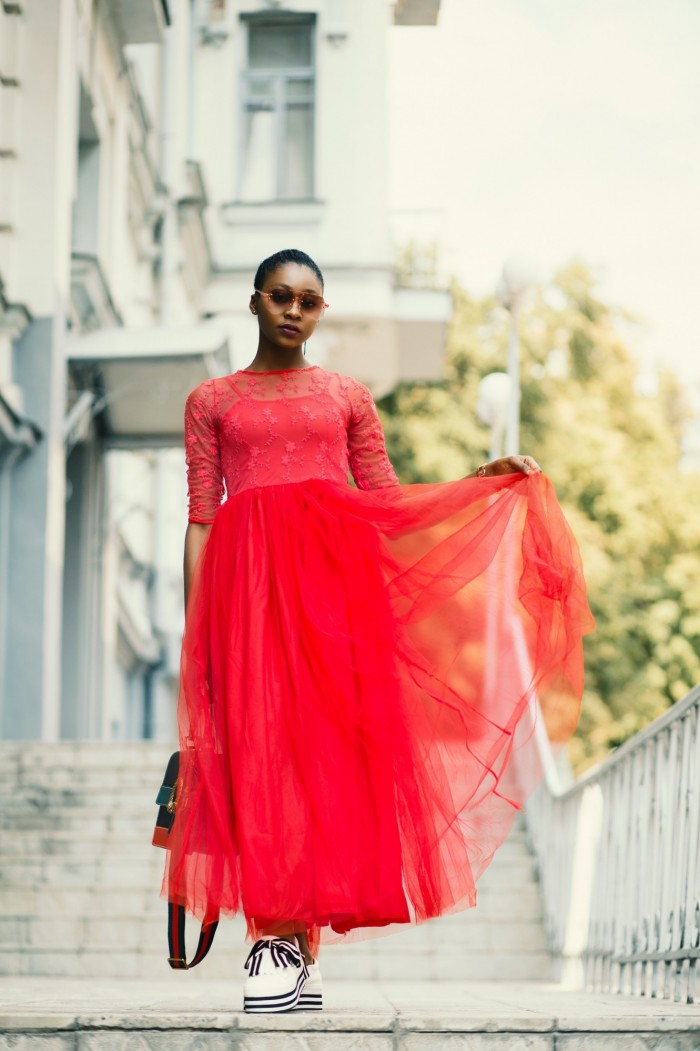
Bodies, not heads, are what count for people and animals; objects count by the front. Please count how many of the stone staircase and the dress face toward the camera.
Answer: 2

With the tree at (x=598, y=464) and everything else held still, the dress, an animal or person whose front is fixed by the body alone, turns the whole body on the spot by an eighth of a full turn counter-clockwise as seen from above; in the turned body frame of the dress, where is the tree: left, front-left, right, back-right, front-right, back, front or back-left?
back-left

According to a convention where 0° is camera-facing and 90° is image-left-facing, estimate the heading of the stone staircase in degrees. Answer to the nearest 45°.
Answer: approximately 0°

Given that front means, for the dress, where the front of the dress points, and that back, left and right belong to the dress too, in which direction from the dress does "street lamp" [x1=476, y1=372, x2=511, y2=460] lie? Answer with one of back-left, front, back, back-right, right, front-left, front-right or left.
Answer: back

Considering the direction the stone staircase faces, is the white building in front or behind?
behind

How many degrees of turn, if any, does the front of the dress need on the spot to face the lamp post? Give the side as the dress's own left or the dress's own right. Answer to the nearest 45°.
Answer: approximately 180°
